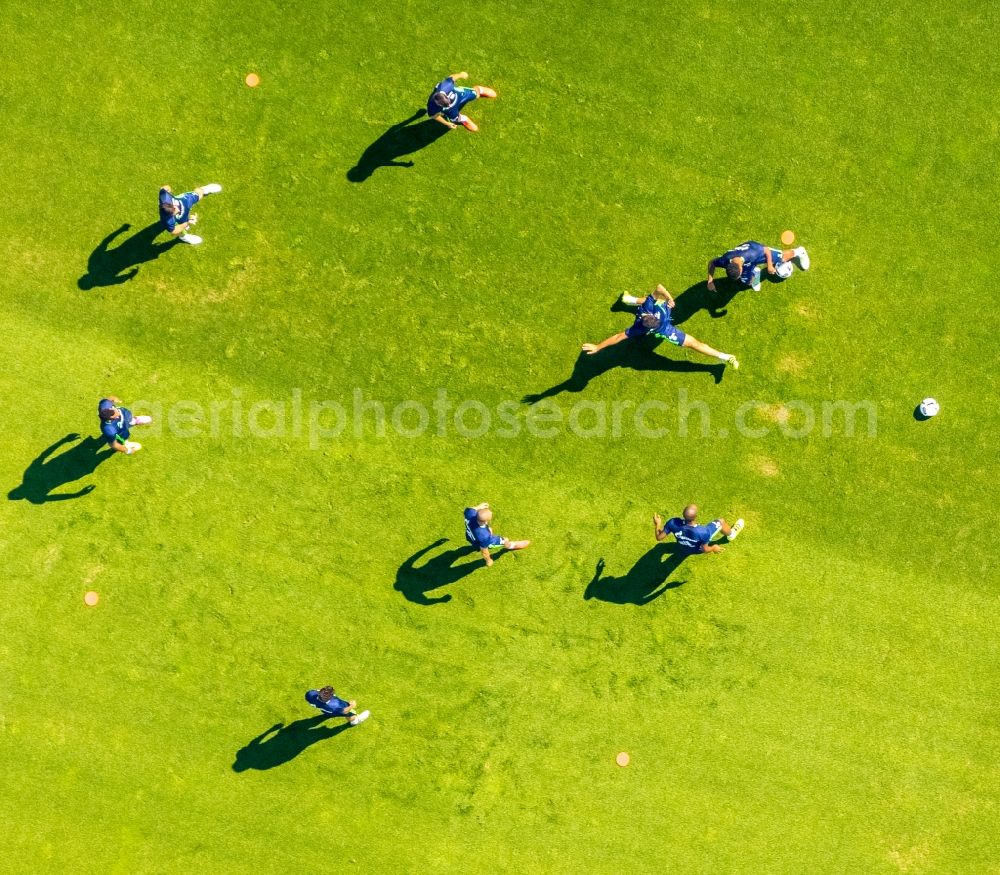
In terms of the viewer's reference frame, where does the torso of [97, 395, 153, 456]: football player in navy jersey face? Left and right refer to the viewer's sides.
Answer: facing to the right of the viewer

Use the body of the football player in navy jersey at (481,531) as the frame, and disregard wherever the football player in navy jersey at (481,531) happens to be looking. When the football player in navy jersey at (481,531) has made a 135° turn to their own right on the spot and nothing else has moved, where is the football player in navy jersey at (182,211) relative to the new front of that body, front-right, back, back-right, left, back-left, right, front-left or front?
front-right

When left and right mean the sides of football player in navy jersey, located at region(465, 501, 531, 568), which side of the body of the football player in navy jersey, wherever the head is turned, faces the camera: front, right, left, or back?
right

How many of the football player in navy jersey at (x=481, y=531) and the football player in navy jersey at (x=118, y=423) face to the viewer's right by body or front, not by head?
2
